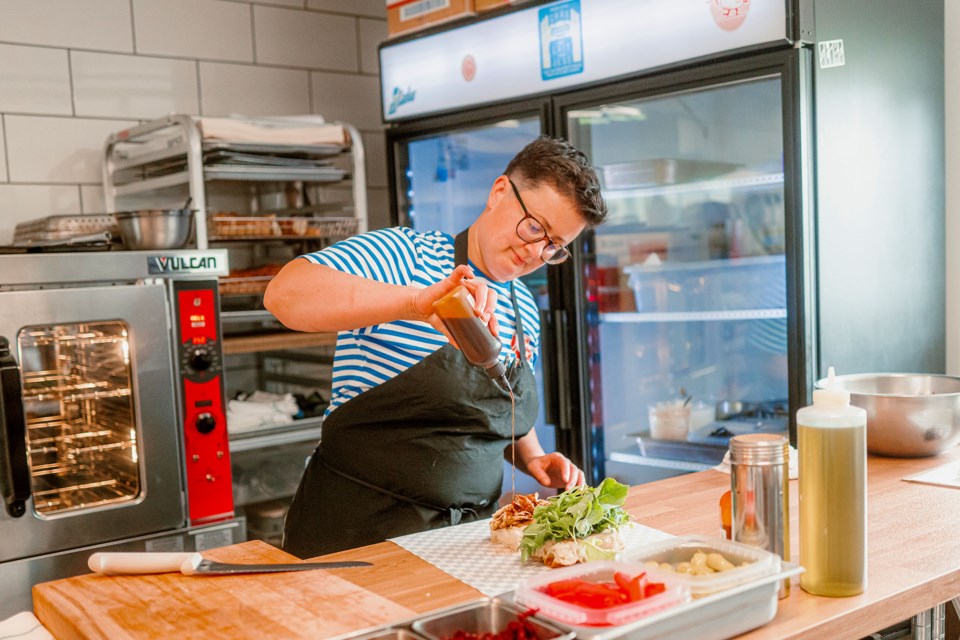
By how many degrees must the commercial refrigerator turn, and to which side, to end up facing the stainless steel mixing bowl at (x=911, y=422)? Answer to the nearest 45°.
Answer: approximately 90° to its left

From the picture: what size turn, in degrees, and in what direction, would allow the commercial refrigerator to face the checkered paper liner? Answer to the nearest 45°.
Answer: approximately 45° to its left

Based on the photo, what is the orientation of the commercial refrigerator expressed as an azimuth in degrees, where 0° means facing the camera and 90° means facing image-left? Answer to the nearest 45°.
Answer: approximately 45°

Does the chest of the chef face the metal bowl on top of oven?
no

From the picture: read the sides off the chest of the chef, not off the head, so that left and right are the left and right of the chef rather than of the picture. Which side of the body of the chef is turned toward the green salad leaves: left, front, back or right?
front

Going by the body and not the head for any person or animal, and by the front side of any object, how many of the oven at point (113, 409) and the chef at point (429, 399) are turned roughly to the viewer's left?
0

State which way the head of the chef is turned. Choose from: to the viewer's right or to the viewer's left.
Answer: to the viewer's right

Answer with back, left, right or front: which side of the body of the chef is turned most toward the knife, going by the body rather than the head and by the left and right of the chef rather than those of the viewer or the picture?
right

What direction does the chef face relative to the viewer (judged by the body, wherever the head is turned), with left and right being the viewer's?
facing the viewer and to the right of the viewer

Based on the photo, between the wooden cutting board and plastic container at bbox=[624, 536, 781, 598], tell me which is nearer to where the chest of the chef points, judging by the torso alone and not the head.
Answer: the plastic container

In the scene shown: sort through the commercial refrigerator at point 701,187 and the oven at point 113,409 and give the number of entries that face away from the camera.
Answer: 0

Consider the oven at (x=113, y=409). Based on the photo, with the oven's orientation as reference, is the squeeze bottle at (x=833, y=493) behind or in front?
in front

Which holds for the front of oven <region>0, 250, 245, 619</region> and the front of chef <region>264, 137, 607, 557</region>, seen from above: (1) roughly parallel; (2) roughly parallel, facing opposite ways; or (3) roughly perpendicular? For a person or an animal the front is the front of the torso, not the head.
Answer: roughly parallel

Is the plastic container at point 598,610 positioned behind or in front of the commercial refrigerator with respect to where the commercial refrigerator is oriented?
in front

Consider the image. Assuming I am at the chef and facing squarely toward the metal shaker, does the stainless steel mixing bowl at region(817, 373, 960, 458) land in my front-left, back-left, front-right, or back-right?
front-left
